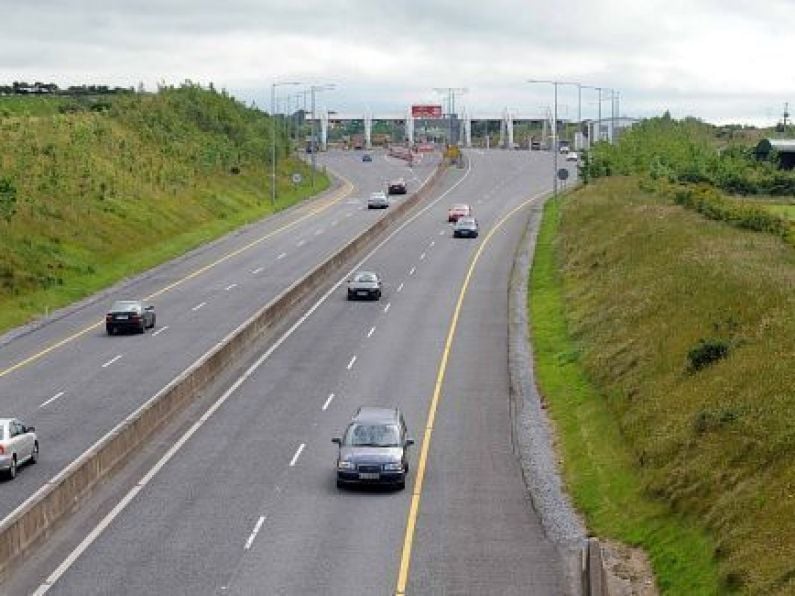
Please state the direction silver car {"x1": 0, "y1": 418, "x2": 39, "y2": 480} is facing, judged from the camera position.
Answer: facing away from the viewer and to the right of the viewer

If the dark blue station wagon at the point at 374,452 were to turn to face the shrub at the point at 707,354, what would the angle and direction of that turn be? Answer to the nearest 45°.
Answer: approximately 135° to its left

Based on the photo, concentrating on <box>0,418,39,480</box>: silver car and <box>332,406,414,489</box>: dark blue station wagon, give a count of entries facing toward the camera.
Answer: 1

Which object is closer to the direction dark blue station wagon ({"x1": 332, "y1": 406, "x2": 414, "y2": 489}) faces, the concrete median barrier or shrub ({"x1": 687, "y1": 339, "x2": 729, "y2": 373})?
the concrete median barrier

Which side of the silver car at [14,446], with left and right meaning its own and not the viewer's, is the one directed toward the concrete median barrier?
right

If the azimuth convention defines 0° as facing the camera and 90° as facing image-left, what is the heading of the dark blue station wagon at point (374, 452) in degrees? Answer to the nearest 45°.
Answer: approximately 0°

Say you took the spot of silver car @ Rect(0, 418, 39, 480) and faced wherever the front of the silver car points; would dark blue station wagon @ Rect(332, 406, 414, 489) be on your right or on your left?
on your right

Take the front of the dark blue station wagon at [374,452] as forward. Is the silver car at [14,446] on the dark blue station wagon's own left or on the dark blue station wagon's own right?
on the dark blue station wagon's own right
